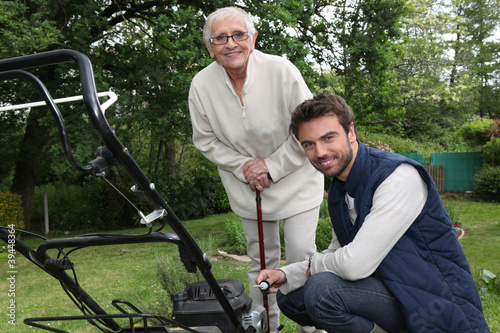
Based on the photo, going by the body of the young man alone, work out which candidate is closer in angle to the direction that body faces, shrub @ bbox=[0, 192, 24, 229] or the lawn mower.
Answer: the lawn mower

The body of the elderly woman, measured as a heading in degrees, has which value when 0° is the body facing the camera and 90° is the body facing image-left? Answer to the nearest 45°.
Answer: approximately 0°

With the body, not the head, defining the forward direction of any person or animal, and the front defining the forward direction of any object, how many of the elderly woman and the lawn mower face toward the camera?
1

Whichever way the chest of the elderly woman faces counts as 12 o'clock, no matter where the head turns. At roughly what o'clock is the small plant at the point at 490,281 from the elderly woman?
The small plant is roughly at 8 o'clock from the elderly woman.

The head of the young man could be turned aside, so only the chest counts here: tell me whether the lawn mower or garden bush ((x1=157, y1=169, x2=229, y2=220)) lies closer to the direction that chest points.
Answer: the lawn mower

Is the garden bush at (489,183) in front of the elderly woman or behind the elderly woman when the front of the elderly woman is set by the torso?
behind

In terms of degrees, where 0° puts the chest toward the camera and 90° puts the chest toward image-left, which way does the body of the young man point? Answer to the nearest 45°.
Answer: approximately 45°

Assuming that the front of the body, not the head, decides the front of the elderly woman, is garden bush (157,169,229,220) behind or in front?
behind

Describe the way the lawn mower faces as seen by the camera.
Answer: facing away from the viewer and to the right of the viewer

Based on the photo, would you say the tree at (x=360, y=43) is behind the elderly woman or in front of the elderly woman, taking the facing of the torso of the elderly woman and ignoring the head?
behind

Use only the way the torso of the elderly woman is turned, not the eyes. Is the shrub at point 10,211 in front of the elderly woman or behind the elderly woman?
behind
